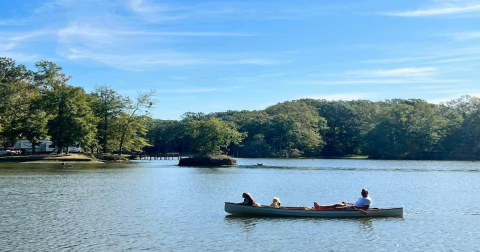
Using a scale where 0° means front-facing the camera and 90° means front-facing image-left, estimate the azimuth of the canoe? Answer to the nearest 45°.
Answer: approximately 90°

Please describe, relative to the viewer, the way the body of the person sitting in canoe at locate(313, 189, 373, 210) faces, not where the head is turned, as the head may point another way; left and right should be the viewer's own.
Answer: facing to the left of the viewer
